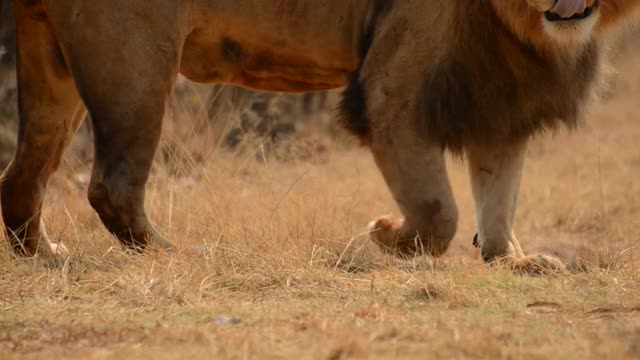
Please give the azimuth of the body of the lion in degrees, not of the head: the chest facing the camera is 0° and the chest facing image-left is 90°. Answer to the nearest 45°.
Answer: approximately 270°
